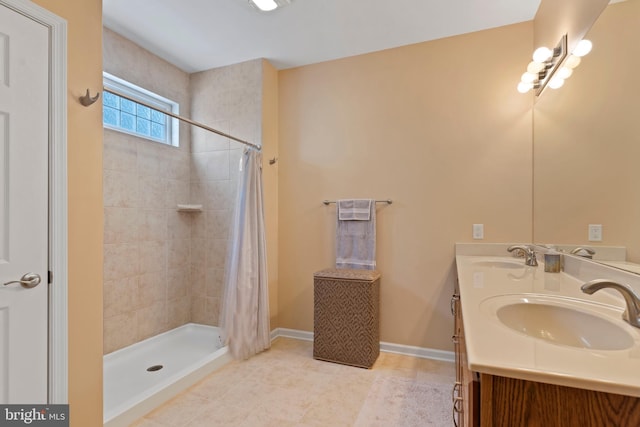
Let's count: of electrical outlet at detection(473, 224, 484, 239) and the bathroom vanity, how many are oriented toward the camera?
1

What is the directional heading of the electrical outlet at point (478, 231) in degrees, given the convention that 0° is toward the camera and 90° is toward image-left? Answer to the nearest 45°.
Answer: approximately 0°

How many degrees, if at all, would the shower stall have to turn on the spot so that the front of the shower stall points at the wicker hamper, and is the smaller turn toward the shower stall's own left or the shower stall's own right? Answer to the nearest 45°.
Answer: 0° — it already faces it

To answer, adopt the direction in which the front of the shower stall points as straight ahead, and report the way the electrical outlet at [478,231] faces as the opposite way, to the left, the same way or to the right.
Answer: to the right

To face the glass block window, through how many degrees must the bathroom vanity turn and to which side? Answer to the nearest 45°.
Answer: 0° — it already faces it

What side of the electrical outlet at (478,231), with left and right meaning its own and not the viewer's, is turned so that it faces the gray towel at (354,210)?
right

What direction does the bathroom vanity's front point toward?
to the viewer's left

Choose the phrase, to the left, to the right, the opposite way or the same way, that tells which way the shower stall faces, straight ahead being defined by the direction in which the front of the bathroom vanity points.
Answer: the opposite way

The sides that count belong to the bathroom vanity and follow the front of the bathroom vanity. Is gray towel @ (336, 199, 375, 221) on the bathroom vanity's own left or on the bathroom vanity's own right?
on the bathroom vanity's own right

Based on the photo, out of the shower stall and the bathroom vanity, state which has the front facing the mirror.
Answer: the shower stall
